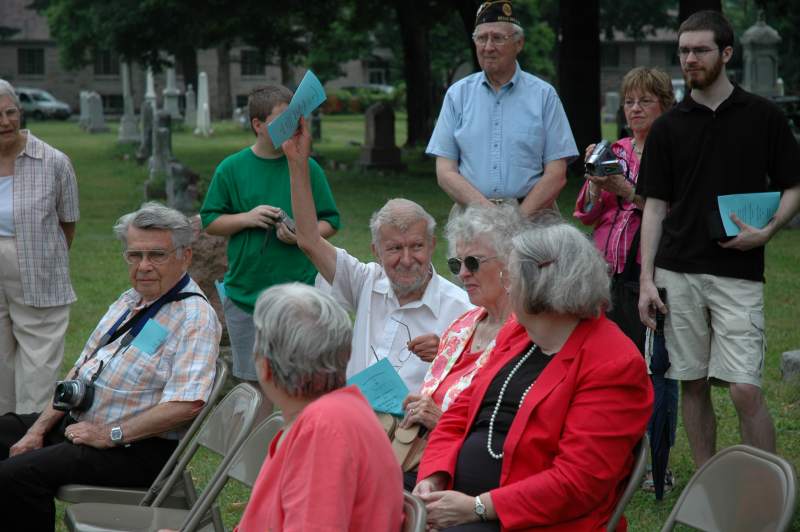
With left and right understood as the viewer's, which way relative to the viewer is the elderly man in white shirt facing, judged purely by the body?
facing the viewer

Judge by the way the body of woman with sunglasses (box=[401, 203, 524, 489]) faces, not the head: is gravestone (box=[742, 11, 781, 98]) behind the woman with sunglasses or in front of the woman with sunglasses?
behind

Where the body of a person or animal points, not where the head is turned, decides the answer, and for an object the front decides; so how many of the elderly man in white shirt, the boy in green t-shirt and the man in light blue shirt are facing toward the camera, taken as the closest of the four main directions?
3

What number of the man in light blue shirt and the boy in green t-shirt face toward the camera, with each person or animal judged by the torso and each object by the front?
2

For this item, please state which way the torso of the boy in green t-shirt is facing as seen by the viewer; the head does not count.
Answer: toward the camera

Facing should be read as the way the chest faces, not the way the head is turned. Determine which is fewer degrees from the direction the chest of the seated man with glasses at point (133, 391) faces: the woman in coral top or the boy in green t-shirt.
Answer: the woman in coral top

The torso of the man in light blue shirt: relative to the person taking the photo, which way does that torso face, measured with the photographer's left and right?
facing the viewer

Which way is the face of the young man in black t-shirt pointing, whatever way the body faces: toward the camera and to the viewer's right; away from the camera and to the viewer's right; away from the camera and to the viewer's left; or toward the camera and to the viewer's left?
toward the camera and to the viewer's left

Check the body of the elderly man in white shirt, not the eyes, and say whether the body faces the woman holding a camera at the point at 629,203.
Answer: no

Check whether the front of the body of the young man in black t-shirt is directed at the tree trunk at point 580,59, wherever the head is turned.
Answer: no

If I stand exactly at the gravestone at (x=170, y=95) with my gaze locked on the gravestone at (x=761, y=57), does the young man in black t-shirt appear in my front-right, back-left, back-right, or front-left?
front-right

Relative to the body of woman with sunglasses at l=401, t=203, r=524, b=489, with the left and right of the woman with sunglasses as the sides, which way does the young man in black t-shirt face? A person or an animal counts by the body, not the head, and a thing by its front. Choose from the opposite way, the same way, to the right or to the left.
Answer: the same way

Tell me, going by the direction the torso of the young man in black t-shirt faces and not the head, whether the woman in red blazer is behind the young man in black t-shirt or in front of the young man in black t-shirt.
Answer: in front
